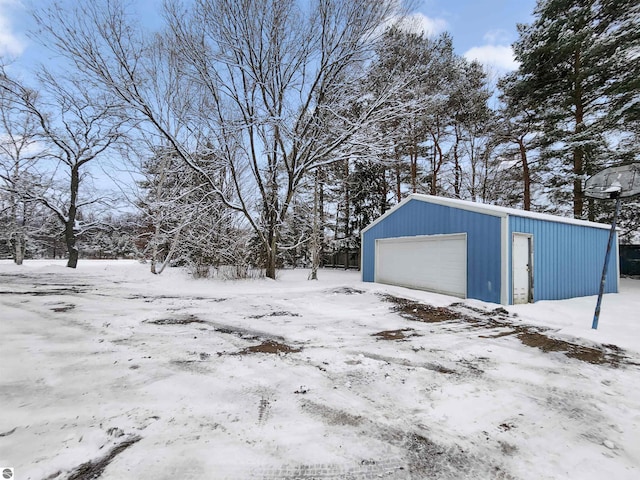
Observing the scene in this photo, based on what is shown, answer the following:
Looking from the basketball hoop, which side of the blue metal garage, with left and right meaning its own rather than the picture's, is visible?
left

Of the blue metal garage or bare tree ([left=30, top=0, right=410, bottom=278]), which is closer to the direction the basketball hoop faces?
the bare tree

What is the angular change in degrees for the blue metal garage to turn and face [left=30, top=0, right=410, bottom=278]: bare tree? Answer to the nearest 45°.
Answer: approximately 45° to its right

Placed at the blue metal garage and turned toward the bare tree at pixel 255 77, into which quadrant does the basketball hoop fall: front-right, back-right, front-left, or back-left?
back-left

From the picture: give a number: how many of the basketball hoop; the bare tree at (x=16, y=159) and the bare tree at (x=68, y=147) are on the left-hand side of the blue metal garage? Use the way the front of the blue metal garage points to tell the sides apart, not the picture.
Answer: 1

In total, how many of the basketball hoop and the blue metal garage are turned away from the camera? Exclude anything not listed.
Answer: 0

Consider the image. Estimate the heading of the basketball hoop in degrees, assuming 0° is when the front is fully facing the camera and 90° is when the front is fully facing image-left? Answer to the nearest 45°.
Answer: approximately 45°

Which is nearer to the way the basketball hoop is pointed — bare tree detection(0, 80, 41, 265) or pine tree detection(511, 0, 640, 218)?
the bare tree

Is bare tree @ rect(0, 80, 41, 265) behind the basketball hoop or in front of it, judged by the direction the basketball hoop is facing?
in front

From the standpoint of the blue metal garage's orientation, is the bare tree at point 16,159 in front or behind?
in front

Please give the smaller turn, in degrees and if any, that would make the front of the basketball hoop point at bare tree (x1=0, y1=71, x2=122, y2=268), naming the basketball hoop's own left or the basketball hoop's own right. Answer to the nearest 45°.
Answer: approximately 45° to the basketball hoop's own right

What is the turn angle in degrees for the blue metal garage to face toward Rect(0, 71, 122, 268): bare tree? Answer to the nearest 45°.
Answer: approximately 45° to its right

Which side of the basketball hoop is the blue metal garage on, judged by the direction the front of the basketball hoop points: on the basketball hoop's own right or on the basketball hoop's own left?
on the basketball hoop's own right

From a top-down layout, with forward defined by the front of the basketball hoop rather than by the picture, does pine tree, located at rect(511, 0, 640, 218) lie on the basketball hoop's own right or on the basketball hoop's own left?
on the basketball hoop's own right
